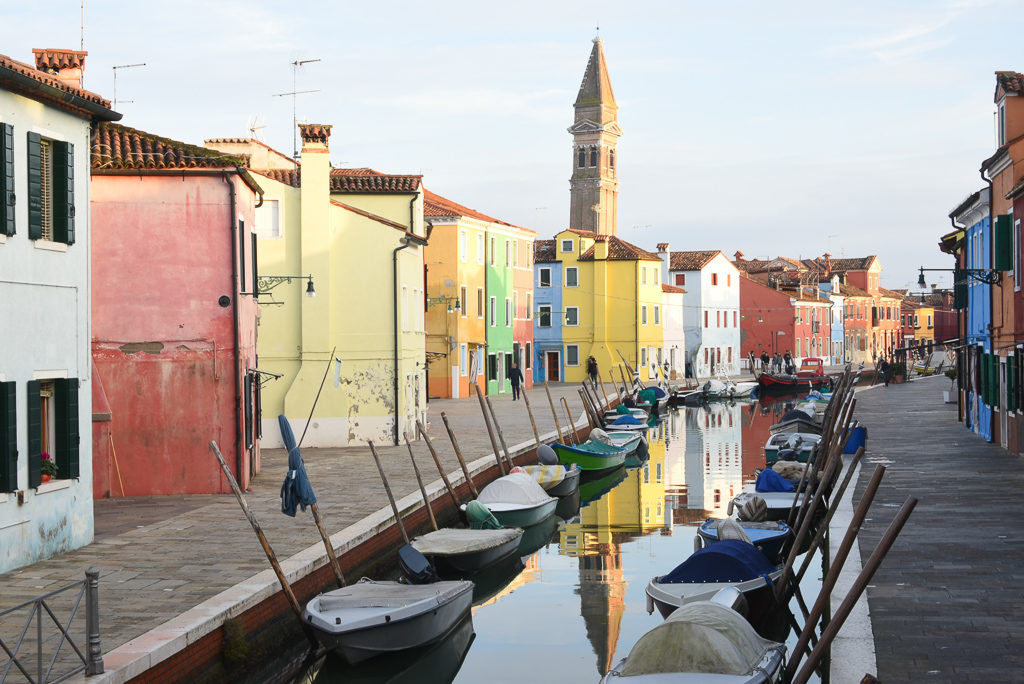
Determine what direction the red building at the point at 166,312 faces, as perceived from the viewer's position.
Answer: facing to the right of the viewer

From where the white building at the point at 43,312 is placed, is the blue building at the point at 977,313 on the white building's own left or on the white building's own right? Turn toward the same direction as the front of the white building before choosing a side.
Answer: on the white building's own left

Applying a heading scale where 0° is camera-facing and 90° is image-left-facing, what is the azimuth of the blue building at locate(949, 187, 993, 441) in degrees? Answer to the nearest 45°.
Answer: approximately 90°

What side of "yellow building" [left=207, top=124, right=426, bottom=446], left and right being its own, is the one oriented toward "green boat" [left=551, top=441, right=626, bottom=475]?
front

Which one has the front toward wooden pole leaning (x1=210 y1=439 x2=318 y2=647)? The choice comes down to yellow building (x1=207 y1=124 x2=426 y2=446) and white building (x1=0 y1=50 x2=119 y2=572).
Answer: the white building

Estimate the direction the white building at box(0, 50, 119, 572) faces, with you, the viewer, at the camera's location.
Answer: facing the viewer and to the right of the viewer

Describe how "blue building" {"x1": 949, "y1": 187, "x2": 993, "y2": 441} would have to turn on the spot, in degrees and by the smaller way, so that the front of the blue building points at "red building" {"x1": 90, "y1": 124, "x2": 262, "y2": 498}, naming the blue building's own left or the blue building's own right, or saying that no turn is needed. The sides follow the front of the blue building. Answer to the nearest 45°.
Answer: approximately 45° to the blue building's own left

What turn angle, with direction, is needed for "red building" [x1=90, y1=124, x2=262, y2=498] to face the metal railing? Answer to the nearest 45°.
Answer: approximately 90° to its right

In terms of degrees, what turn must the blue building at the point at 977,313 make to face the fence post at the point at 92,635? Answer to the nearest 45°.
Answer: approximately 90° to its left

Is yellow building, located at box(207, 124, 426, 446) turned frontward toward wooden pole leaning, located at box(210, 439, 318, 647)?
no

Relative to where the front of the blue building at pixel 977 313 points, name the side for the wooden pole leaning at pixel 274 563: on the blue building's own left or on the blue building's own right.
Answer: on the blue building's own left

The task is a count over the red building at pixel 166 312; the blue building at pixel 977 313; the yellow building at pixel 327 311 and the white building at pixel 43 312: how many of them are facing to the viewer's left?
1

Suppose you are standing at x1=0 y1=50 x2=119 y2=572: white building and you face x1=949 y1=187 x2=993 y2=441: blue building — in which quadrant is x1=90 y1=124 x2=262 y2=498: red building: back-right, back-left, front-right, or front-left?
front-left

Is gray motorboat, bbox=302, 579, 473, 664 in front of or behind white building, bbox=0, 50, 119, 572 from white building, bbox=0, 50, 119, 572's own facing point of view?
in front

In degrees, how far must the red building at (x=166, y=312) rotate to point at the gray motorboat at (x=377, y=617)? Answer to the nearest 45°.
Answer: approximately 90° to its right

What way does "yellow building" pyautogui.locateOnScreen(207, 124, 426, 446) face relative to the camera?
to the viewer's right

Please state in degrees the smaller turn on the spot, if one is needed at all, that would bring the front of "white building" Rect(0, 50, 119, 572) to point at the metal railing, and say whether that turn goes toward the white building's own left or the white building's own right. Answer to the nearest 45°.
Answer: approximately 45° to the white building's own right

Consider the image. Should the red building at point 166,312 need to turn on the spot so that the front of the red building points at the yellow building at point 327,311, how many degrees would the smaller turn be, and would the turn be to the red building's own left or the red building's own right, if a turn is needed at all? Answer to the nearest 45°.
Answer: approximately 45° to the red building's own left

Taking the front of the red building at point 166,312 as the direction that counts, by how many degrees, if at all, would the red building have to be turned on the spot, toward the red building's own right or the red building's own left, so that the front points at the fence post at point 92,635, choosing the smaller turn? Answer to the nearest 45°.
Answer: approximately 90° to the red building's own right
